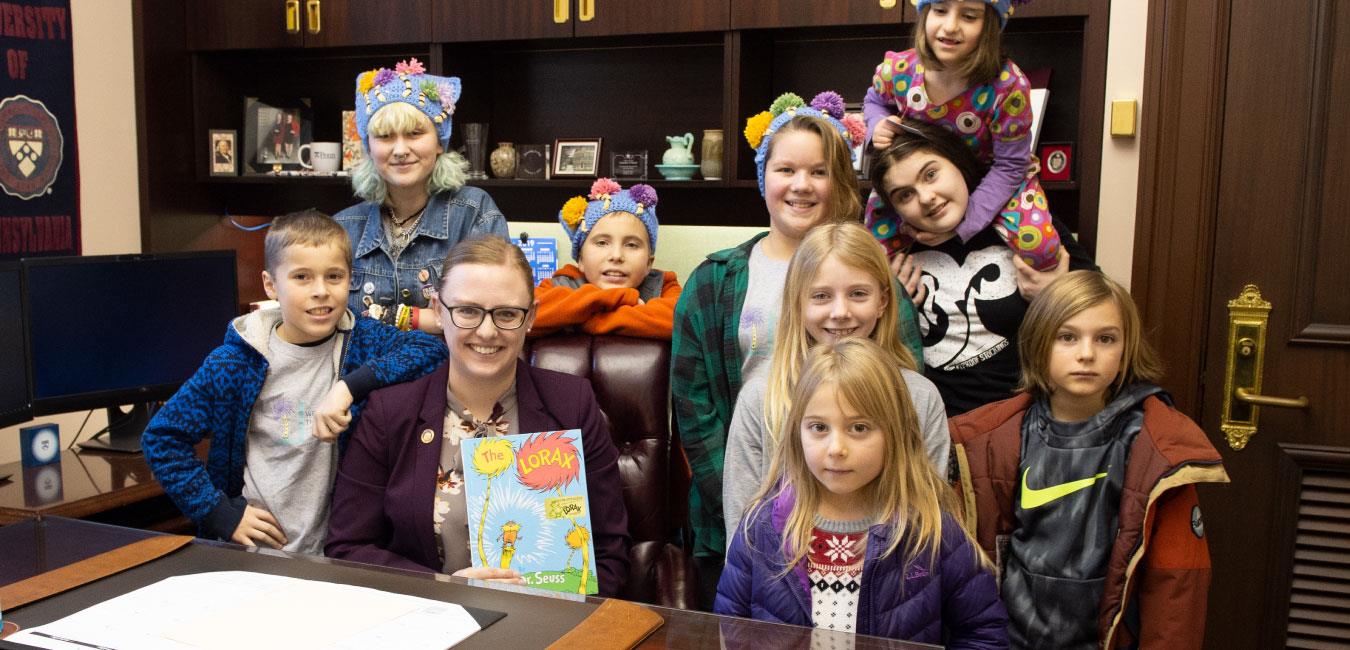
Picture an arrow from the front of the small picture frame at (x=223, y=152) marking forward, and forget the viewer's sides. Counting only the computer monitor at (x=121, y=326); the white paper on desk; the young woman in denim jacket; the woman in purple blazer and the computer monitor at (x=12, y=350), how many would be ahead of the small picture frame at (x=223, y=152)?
5

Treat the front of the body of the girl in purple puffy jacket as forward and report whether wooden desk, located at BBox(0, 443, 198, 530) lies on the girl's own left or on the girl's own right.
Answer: on the girl's own right

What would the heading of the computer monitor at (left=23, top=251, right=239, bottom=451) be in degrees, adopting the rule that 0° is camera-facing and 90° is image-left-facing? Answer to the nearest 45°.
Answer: approximately 315°

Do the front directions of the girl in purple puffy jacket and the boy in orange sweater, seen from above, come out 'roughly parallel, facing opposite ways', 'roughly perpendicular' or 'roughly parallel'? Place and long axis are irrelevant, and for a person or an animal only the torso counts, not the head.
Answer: roughly parallel

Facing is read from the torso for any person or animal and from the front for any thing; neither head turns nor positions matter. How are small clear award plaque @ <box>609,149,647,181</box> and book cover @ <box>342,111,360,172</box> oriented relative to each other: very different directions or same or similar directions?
same or similar directions

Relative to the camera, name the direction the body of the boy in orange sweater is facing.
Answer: toward the camera

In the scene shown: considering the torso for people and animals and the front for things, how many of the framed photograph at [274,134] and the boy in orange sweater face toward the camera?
2

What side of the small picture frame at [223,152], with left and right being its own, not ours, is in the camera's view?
front

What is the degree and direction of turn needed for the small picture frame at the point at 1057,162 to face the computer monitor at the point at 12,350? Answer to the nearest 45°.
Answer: approximately 45° to its right

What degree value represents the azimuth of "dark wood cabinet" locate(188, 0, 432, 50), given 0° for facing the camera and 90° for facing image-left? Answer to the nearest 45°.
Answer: approximately 0°

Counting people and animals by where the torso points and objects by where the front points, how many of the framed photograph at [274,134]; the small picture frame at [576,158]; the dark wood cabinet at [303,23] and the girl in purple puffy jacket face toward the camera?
4

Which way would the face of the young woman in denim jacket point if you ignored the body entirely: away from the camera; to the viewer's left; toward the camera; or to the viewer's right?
toward the camera

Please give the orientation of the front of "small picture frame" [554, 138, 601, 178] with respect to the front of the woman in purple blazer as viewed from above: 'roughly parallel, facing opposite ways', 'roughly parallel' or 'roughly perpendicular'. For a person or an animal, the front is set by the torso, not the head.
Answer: roughly parallel

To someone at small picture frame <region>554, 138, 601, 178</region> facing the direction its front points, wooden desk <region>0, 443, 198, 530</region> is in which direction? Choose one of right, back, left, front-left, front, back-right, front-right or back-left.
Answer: front-right

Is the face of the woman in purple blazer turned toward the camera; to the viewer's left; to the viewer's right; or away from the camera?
toward the camera

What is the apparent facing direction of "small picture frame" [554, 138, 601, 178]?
toward the camera

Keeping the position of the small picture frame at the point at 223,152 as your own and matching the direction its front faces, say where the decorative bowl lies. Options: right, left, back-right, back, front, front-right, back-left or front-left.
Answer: front-left

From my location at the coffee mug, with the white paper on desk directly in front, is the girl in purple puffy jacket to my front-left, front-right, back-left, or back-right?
front-left

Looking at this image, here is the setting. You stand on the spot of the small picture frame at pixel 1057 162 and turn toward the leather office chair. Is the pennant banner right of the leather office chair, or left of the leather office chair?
right

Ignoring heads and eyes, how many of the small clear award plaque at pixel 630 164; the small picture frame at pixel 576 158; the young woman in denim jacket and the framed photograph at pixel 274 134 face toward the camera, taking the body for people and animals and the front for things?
4
